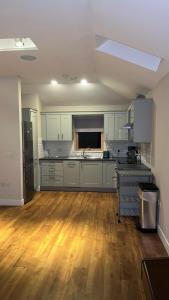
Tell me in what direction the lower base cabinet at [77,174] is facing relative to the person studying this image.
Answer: facing the viewer

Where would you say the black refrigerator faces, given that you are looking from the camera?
facing to the right of the viewer

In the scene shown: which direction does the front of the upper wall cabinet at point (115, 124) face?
toward the camera

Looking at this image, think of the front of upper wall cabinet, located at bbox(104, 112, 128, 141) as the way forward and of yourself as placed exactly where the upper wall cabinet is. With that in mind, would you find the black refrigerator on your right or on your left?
on your right

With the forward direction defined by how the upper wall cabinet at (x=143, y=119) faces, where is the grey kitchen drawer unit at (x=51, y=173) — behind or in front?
in front

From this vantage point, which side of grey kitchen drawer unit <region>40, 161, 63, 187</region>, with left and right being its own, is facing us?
front

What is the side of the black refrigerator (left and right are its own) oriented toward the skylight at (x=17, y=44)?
right

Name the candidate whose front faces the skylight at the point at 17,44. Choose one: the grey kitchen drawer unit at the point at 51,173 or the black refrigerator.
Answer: the grey kitchen drawer unit

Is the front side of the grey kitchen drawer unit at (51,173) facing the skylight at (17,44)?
yes
